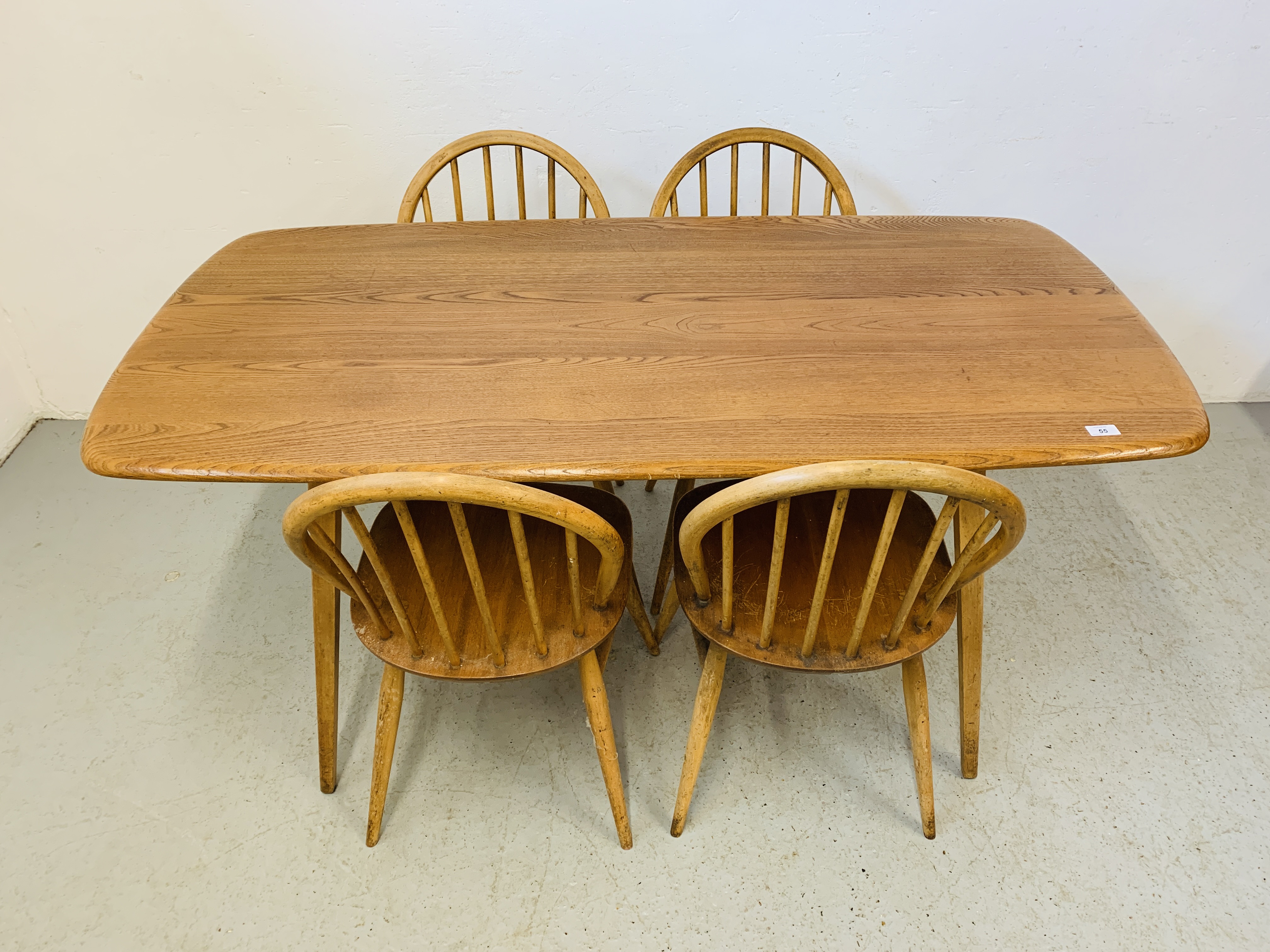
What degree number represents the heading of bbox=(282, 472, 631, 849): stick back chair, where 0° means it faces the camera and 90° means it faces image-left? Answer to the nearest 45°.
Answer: approximately 180°

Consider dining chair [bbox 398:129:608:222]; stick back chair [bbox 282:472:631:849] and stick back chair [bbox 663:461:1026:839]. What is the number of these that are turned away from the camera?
2

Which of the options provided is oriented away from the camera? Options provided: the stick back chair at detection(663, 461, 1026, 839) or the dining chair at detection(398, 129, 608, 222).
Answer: the stick back chair

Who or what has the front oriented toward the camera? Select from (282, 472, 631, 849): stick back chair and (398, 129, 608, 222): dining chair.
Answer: the dining chair

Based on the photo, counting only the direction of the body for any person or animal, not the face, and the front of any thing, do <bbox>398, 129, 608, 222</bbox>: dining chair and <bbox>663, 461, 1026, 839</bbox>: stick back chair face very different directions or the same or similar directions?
very different directions

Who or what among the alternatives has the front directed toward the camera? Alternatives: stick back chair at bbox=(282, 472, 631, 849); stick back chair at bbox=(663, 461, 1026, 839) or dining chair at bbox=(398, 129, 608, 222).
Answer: the dining chair

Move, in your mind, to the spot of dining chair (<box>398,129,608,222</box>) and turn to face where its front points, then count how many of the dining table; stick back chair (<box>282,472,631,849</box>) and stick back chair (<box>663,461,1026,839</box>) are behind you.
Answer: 0

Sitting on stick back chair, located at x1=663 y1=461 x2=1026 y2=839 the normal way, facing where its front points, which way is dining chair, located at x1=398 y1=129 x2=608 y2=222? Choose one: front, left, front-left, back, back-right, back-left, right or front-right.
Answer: front-left

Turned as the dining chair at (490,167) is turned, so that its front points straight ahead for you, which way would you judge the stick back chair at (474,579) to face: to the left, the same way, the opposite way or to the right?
the opposite way

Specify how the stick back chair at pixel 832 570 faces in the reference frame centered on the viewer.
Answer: facing away from the viewer

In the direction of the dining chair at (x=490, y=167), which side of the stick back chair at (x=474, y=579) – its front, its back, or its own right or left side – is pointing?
front

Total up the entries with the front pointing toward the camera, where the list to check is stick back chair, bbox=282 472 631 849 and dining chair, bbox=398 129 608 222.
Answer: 1

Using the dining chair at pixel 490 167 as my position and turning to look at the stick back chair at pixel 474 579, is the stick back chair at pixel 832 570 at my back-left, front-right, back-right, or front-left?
front-left

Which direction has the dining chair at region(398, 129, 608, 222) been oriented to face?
toward the camera
